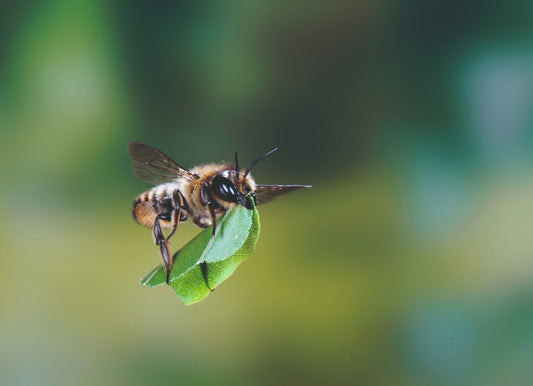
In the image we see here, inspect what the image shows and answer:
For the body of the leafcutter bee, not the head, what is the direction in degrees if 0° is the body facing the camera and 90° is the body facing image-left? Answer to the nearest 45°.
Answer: approximately 315°
